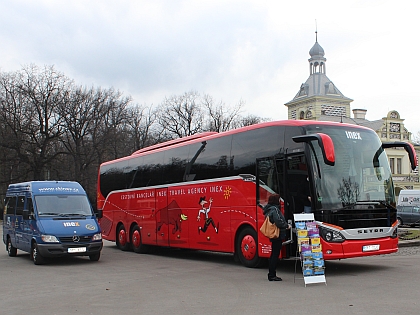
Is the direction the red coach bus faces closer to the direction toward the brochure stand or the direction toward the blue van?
the brochure stand

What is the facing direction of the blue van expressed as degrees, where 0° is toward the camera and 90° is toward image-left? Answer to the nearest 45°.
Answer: approximately 315°

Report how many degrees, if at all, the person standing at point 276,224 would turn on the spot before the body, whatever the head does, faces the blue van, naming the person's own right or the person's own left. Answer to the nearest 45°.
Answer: approximately 135° to the person's own left

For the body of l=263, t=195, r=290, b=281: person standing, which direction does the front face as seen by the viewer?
to the viewer's right

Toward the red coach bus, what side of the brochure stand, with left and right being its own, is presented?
back

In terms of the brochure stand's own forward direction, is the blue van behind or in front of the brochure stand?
behind
